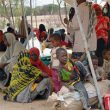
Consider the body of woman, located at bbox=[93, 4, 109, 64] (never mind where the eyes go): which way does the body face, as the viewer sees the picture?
to the viewer's left

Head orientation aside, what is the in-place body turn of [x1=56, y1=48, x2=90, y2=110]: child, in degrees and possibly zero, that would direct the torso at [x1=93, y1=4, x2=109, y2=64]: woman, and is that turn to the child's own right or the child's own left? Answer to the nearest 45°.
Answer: approximately 135° to the child's own left

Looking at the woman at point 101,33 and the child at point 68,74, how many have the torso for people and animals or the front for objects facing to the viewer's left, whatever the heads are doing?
1

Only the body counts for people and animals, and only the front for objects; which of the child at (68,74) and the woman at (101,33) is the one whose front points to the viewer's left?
the woman

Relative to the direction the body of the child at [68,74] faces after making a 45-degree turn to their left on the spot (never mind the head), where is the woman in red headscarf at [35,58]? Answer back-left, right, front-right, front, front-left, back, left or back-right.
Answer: back-left
